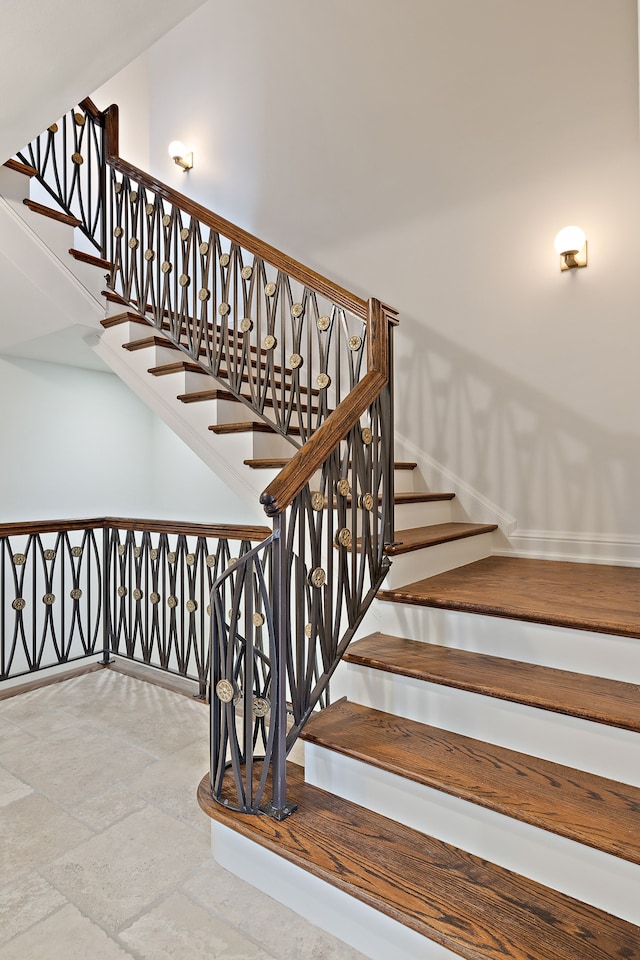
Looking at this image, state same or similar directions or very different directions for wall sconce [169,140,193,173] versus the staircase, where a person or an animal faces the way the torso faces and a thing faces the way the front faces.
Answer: same or similar directions

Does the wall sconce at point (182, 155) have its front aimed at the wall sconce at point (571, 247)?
no

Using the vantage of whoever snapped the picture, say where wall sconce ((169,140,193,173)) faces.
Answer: facing the viewer and to the left of the viewer

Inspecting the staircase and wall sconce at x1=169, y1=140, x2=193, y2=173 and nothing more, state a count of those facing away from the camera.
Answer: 0
